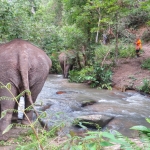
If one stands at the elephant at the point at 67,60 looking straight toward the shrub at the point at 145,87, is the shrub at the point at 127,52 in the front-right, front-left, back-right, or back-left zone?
front-left

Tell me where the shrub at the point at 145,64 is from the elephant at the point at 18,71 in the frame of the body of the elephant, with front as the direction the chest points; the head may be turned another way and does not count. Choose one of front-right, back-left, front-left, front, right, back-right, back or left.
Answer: front-right

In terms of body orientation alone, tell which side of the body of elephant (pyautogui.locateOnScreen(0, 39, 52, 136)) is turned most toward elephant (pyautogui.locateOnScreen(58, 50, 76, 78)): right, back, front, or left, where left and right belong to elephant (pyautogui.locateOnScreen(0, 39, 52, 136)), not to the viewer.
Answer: front

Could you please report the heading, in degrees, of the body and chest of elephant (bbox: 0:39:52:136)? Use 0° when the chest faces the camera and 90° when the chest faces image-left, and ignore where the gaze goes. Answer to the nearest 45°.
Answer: approximately 180°

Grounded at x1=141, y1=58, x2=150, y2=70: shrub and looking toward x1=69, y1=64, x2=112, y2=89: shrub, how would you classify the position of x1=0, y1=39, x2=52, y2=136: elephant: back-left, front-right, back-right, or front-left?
front-left

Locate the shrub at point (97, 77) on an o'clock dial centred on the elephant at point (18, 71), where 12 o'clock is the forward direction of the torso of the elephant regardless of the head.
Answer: The shrub is roughly at 1 o'clock from the elephant.

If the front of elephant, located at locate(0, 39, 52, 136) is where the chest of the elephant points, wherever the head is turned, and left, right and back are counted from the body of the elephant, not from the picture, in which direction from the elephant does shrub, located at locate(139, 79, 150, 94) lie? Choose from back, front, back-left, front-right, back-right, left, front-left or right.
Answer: front-right

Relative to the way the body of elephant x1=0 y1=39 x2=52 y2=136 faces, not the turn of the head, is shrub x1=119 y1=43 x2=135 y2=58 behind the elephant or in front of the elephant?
in front

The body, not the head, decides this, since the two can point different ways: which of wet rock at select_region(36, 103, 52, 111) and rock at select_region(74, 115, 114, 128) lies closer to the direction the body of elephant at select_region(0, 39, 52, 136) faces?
the wet rock

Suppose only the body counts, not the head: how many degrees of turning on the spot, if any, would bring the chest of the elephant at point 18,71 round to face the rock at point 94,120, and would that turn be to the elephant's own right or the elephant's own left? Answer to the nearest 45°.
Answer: approximately 45° to the elephant's own right
